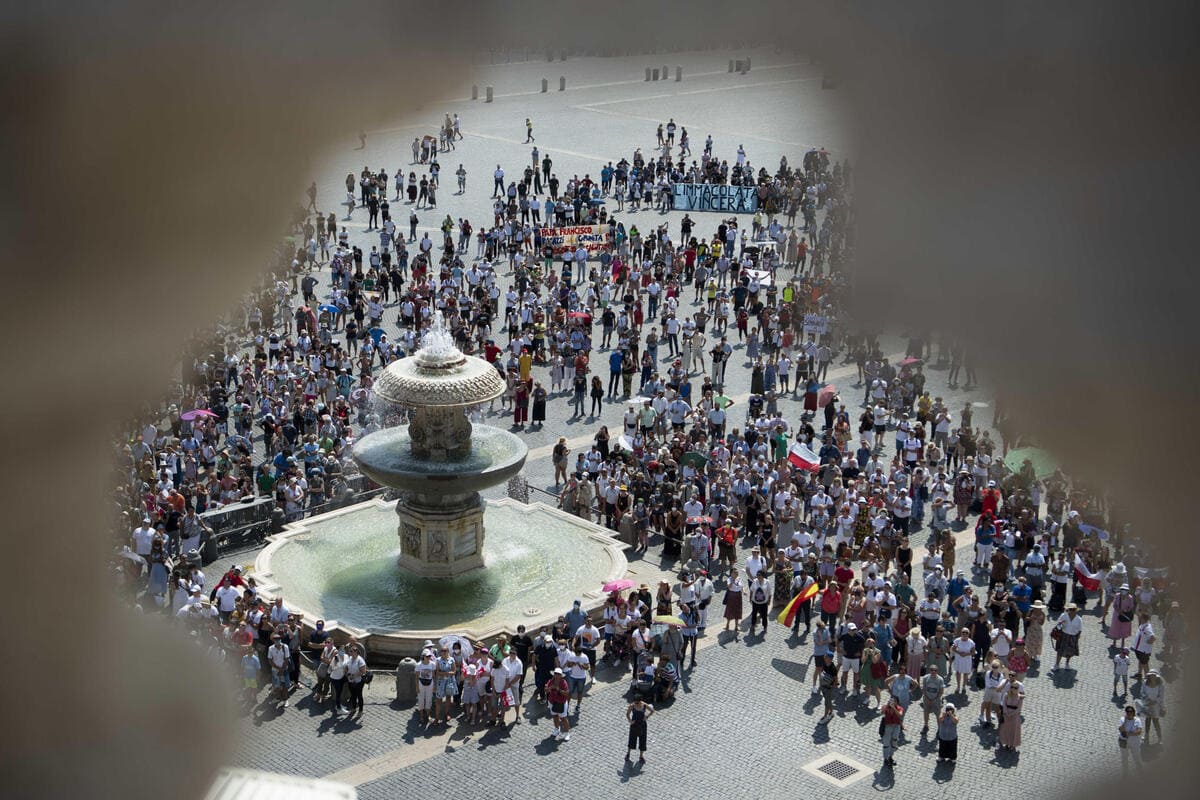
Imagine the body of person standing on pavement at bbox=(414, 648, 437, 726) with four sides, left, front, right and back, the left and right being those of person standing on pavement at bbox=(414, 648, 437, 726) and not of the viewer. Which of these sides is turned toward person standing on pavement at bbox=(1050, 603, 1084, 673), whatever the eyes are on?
left

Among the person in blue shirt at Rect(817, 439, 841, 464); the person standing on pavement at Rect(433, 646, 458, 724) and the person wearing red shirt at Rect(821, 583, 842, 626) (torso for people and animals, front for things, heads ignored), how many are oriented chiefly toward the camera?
3

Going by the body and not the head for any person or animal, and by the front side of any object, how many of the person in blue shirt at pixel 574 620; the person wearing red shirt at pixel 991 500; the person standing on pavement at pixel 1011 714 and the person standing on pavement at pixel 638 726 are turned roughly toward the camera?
4

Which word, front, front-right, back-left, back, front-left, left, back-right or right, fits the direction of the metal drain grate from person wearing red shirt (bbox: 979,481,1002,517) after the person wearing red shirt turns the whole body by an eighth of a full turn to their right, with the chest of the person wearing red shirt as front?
front-left

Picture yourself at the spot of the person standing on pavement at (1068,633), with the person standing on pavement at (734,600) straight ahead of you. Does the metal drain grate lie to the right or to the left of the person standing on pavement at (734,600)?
left

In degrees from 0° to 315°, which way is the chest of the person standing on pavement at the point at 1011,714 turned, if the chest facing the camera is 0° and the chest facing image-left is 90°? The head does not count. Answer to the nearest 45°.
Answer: approximately 0°

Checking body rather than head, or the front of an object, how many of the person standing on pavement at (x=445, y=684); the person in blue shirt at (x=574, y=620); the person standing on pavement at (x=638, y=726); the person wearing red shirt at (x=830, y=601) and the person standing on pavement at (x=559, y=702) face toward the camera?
5

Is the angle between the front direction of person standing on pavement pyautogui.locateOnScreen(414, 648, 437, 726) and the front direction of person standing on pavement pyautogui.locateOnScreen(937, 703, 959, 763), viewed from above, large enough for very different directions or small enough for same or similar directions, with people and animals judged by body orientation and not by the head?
same or similar directions

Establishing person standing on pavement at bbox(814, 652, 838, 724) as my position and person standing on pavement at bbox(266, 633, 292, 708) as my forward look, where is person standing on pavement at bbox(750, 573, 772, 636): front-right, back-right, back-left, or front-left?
front-right

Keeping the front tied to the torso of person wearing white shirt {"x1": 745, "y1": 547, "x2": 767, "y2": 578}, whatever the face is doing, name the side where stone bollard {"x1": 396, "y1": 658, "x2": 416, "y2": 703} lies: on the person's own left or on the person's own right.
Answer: on the person's own right

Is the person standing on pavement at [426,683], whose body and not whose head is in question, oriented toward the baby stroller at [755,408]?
no

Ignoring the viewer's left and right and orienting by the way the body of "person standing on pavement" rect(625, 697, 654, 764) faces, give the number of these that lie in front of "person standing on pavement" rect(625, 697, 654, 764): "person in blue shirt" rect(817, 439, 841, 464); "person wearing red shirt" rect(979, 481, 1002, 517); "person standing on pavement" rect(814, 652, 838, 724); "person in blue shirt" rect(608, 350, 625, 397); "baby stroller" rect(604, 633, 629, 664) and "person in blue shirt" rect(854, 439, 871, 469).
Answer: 0

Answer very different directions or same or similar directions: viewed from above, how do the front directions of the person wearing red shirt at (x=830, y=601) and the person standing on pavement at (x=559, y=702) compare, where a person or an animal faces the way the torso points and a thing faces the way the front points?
same or similar directions

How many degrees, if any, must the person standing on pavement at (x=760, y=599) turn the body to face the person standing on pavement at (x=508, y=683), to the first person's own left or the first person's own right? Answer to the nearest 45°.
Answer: approximately 45° to the first person's own right

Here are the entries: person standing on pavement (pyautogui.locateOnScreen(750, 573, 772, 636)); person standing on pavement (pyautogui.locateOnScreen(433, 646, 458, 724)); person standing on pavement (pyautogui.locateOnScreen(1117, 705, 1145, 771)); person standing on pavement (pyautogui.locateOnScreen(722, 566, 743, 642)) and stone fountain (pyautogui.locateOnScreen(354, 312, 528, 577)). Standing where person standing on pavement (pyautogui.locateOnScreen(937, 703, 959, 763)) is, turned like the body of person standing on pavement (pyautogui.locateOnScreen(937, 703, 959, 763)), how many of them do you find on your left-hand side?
1
